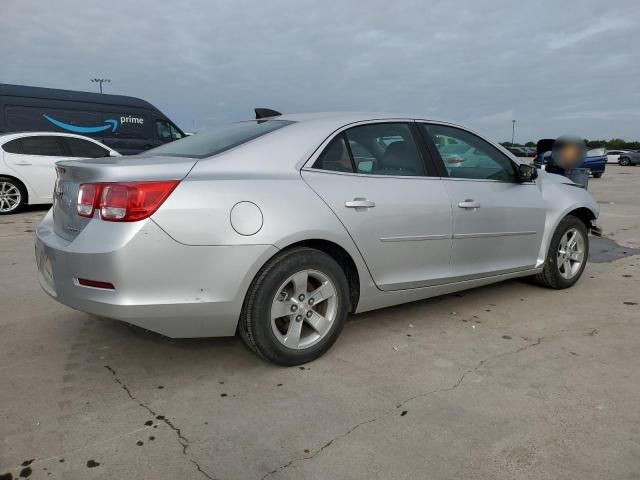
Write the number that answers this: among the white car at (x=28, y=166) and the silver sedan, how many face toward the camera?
0

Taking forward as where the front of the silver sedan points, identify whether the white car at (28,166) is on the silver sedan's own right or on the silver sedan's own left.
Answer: on the silver sedan's own left

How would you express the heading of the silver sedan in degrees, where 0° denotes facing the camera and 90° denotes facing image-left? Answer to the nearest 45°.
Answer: approximately 225°
